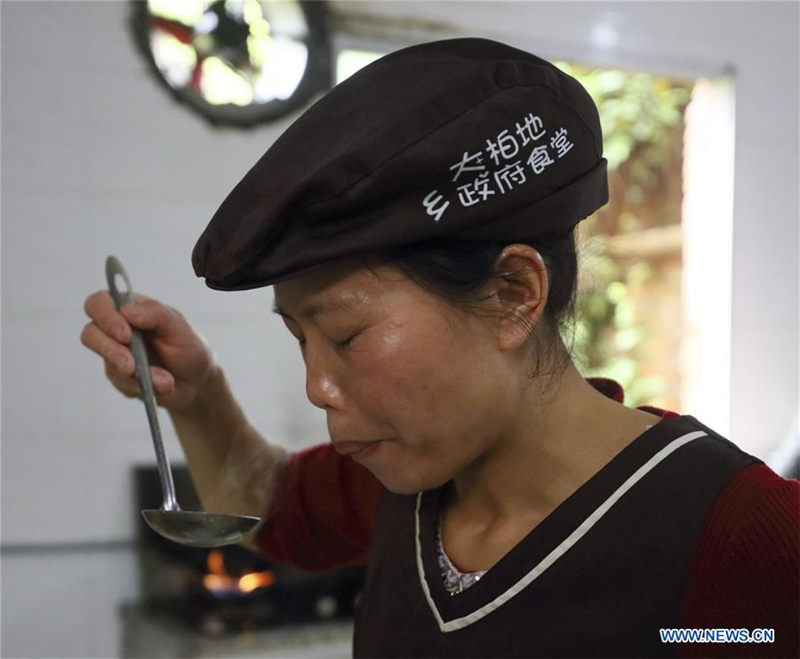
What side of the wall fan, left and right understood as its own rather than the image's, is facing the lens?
front

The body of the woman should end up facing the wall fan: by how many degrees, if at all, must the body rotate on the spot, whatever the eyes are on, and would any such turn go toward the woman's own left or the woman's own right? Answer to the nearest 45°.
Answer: approximately 135° to the woman's own right

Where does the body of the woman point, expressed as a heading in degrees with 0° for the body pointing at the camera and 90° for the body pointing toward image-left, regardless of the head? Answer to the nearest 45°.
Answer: approximately 45°

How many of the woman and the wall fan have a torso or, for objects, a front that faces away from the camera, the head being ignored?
0

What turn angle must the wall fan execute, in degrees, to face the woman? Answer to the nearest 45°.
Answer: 0° — it already faces them
